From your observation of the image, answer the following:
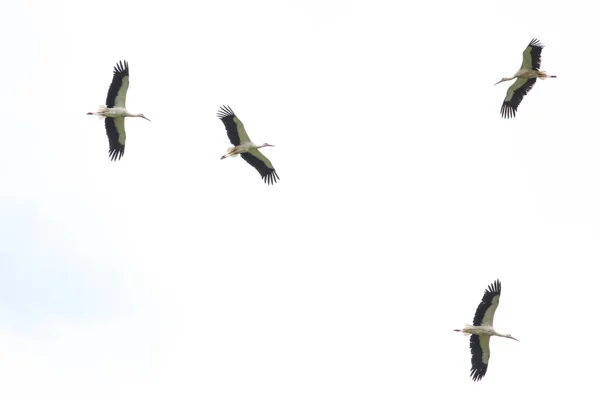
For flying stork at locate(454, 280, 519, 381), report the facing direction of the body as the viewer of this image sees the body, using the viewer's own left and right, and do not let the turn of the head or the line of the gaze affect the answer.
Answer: facing to the right of the viewer

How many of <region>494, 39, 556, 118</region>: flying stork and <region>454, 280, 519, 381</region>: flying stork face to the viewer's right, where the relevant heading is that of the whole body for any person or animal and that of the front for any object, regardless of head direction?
1

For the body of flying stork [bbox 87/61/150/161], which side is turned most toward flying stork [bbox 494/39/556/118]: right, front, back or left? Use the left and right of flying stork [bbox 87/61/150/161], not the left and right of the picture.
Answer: front

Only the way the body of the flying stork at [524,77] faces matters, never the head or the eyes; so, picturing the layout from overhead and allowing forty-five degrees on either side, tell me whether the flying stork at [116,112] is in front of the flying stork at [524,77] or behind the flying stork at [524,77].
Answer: in front

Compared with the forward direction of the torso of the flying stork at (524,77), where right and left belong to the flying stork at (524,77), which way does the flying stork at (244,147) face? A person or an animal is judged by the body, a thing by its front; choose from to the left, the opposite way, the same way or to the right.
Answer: the opposite way

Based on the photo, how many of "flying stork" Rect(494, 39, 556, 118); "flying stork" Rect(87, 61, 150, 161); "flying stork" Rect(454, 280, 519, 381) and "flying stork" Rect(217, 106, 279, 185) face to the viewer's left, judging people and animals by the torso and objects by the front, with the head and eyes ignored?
1

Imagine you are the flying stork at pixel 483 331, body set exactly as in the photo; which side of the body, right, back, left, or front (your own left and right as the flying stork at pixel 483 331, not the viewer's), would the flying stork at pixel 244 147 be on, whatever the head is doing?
back

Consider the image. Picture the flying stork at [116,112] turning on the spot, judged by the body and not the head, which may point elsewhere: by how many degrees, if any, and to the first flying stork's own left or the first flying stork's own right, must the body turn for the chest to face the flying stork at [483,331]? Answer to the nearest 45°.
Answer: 0° — it already faces it

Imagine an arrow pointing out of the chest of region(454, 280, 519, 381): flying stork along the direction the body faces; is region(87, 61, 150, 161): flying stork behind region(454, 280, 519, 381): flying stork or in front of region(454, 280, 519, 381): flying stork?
behind

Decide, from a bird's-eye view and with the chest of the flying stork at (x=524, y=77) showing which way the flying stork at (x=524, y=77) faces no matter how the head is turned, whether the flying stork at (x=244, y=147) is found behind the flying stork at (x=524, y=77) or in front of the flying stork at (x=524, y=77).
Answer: in front

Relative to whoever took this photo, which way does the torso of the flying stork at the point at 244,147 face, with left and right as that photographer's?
facing to the right of the viewer

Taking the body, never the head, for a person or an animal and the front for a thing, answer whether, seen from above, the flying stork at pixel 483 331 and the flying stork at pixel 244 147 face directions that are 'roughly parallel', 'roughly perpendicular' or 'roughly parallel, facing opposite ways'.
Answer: roughly parallel

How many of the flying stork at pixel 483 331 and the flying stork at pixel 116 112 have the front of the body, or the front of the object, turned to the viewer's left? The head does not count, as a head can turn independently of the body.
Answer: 0

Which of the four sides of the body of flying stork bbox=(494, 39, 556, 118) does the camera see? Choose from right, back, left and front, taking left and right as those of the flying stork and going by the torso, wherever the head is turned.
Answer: left

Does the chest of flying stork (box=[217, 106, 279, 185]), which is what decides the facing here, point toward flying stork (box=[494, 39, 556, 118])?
yes

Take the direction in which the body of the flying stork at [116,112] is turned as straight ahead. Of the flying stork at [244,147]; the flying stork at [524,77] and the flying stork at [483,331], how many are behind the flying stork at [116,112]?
0

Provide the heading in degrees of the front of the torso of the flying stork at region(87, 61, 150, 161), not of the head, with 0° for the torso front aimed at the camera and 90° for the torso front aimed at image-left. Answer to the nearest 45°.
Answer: approximately 270°
